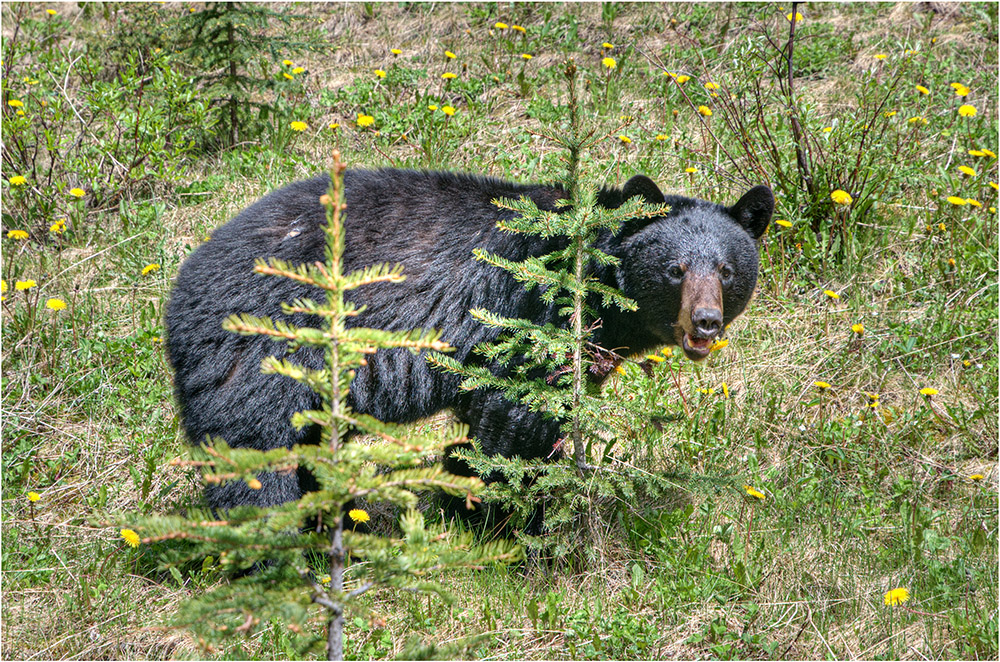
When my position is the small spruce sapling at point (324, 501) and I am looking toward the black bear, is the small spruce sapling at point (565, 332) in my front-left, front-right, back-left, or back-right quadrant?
front-right

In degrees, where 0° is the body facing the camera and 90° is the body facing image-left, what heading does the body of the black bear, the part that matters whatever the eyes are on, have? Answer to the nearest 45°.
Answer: approximately 270°

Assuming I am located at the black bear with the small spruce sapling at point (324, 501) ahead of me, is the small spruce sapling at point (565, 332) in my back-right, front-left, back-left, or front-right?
front-left

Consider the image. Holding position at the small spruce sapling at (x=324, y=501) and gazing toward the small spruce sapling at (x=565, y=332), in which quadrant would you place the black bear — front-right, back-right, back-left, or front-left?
front-left

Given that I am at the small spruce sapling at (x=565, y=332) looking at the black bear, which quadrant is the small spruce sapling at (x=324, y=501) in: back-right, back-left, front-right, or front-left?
back-left

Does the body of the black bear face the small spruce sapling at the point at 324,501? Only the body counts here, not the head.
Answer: no

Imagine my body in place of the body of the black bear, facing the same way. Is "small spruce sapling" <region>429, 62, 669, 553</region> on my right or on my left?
on my right
